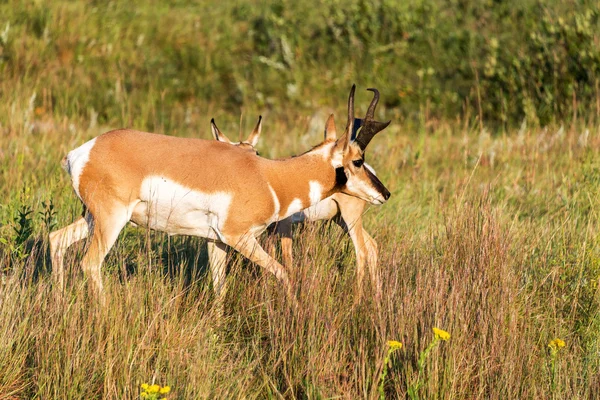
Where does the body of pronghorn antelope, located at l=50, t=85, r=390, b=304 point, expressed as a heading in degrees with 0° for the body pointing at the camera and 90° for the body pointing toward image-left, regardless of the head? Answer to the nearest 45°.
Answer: approximately 270°

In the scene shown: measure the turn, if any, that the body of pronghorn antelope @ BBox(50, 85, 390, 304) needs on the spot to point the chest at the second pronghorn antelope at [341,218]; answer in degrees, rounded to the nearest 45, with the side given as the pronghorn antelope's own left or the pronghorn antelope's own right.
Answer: approximately 45° to the pronghorn antelope's own left
